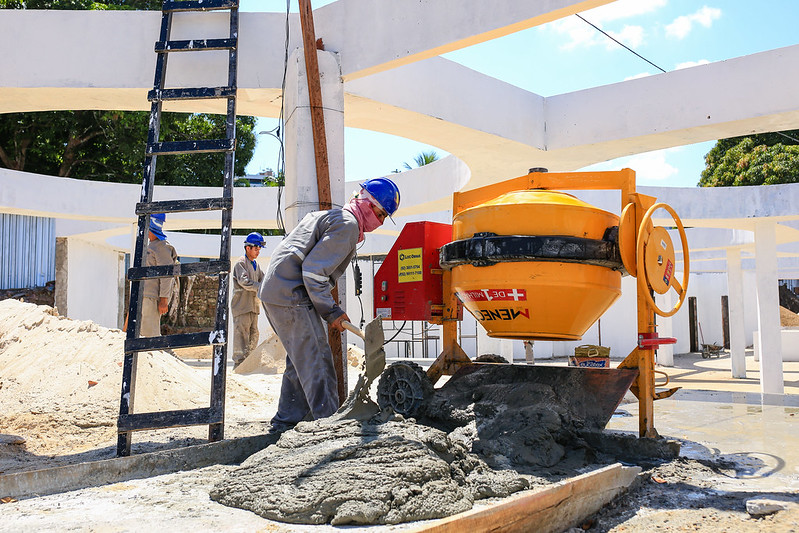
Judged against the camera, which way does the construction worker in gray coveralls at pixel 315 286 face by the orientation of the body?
to the viewer's right

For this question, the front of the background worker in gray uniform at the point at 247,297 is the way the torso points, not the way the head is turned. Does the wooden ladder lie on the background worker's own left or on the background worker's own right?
on the background worker's own right

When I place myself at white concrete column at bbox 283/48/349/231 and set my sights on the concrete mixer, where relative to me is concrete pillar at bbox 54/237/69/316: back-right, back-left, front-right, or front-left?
back-left

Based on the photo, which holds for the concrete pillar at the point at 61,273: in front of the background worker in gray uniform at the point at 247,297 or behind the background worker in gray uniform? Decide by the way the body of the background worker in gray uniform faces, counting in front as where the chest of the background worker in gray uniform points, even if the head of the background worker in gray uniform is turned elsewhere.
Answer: behind

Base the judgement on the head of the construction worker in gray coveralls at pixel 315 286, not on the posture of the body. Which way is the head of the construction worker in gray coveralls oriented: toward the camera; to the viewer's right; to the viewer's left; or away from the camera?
to the viewer's right

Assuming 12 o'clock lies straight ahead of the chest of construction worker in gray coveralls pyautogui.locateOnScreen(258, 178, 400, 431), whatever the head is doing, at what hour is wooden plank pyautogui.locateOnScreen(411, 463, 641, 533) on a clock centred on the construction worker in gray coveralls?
The wooden plank is roughly at 2 o'clock from the construction worker in gray coveralls.

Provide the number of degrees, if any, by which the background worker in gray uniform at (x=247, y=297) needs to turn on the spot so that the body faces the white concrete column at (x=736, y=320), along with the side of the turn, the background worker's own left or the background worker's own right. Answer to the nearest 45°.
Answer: approximately 45° to the background worker's own left

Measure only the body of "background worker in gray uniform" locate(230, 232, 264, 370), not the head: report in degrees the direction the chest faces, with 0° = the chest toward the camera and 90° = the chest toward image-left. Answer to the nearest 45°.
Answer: approximately 315°
